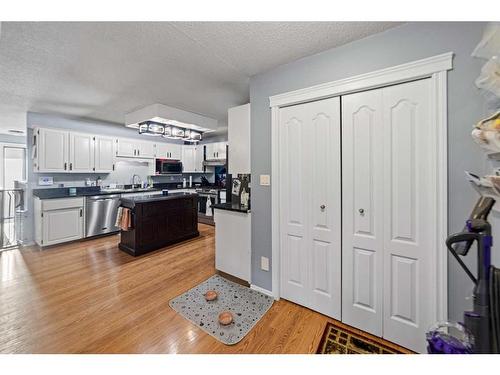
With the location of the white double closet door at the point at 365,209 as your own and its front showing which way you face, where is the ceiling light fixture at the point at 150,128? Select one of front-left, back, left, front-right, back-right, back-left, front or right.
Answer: front-right

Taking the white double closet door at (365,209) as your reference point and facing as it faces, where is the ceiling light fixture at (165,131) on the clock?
The ceiling light fixture is roughly at 2 o'clock from the white double closet door.

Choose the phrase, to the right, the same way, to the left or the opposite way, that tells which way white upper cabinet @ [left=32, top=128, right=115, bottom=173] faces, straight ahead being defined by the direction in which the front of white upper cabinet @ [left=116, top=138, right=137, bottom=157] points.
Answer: the same way

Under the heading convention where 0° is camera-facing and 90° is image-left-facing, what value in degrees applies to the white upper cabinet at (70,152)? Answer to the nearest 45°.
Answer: approximately 315°

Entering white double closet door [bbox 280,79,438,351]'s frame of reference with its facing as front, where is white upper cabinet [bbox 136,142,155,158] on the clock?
The white upper cabinet is roughly at 2 o'clock from the white double closet door.

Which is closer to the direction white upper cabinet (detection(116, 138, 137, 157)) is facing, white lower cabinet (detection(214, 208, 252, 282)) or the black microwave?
the white lower cabinet

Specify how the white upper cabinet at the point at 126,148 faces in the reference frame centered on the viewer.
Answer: facing the viewer and to the right of the viewer

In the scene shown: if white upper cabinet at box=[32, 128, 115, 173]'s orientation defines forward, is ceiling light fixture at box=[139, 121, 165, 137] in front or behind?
in front

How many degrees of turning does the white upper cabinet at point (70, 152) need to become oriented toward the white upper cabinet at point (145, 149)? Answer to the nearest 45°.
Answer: approximately 45° to its left

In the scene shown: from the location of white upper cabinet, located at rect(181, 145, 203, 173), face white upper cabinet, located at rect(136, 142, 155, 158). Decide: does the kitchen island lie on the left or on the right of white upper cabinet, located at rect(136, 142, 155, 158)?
left

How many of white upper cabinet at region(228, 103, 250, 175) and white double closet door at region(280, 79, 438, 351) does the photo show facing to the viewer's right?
0

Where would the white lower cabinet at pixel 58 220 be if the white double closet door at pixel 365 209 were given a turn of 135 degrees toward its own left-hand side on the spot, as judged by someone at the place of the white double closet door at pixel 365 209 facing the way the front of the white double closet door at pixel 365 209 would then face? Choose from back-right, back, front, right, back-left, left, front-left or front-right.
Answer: back

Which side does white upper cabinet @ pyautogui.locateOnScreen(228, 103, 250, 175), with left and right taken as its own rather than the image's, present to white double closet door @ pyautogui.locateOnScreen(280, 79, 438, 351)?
left

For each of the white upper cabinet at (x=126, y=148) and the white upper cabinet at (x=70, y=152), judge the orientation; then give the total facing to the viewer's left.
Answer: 0
